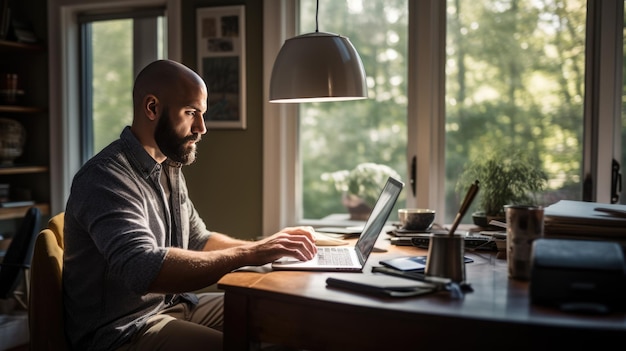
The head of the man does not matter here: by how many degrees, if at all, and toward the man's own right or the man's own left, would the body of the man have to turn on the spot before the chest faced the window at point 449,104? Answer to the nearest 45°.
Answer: approximately 45° to the man's own left

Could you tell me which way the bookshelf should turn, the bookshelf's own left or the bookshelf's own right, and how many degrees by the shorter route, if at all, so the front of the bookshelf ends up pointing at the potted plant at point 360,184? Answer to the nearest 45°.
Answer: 0° — it already faces it

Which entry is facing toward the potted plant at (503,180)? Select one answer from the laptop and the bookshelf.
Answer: the bookshelf

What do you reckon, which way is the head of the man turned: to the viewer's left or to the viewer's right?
to the viewer's right

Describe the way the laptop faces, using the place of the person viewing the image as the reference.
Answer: facing to the left of the viewer

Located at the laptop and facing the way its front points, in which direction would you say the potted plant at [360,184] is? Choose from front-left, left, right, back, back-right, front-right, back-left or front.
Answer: right

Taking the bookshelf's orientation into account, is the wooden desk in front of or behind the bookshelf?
in front

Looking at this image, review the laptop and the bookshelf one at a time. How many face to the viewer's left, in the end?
1

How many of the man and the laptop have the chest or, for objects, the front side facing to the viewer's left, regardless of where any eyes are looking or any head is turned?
1

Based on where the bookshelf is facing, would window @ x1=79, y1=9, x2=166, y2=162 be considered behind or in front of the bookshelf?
in front

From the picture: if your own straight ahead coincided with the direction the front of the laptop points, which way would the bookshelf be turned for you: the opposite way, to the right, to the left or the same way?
to the left

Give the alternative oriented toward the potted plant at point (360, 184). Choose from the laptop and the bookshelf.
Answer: the bookshelf

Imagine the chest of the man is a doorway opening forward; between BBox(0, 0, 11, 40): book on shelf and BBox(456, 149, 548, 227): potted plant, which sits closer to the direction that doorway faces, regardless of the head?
the potted plant

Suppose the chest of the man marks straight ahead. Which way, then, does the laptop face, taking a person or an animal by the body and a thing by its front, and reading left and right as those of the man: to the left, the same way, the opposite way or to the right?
the opposite way

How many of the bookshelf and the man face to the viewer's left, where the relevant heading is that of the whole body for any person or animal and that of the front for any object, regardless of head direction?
0

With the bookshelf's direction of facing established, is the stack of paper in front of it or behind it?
in front

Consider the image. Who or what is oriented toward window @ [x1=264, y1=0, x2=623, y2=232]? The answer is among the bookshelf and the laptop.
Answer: the bookshelf

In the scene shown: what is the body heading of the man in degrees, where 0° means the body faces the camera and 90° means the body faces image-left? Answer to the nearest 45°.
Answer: approximately 270°
